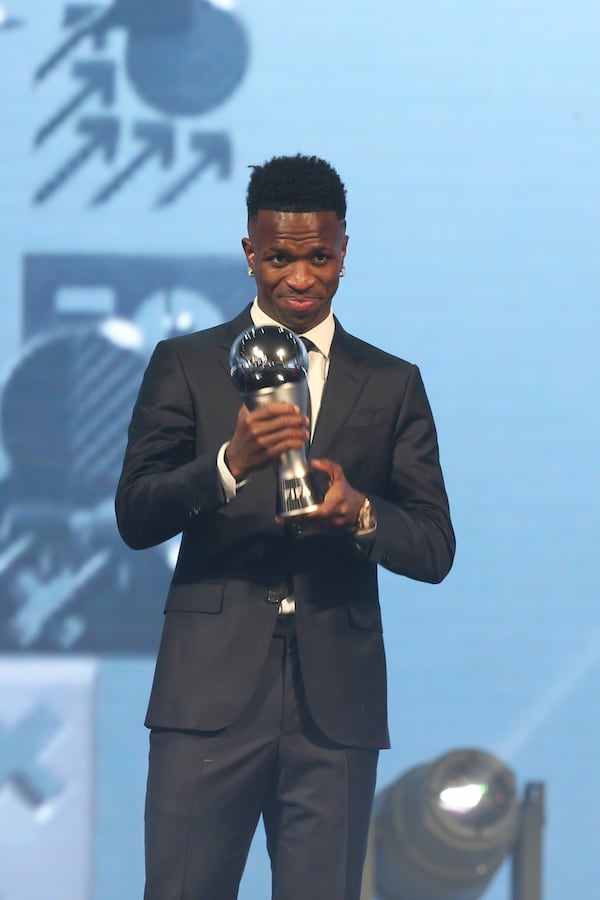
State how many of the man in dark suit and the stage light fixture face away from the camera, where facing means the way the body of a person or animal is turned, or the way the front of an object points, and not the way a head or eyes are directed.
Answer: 0

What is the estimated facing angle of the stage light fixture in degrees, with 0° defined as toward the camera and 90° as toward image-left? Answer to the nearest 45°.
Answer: approximately 315°

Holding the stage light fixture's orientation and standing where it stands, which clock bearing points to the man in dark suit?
The man in dark suit is roughly at 2 o'clock from the stage light fixture.
